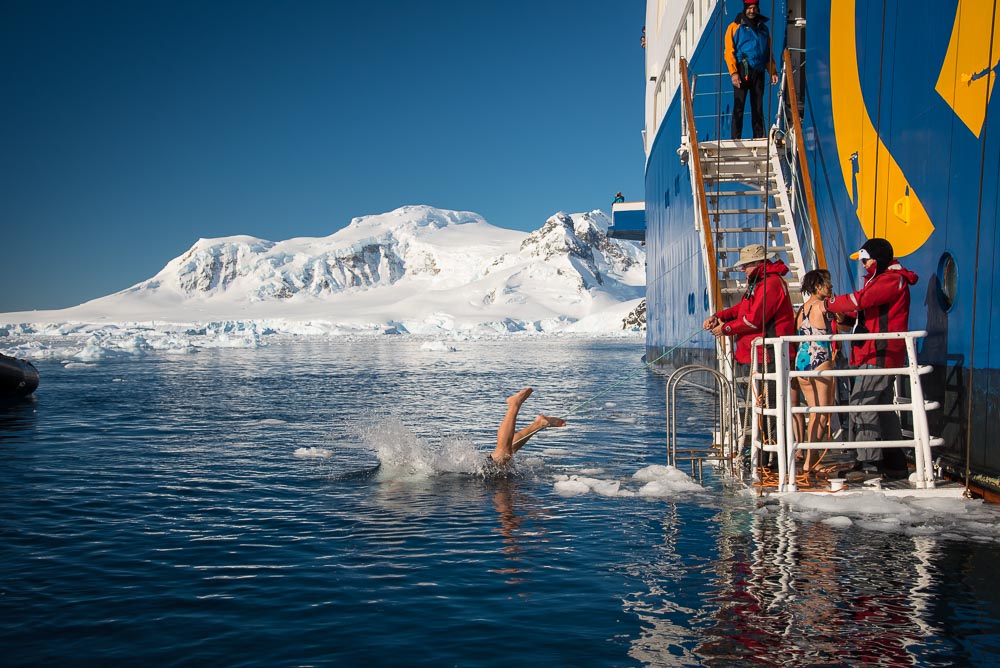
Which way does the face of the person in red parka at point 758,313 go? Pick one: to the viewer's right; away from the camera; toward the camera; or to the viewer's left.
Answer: to the viewer's left

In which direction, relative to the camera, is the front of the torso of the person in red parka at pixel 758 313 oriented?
to the viewer's left

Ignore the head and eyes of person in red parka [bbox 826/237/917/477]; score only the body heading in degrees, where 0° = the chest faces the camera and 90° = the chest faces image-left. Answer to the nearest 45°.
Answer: approximately 90°
